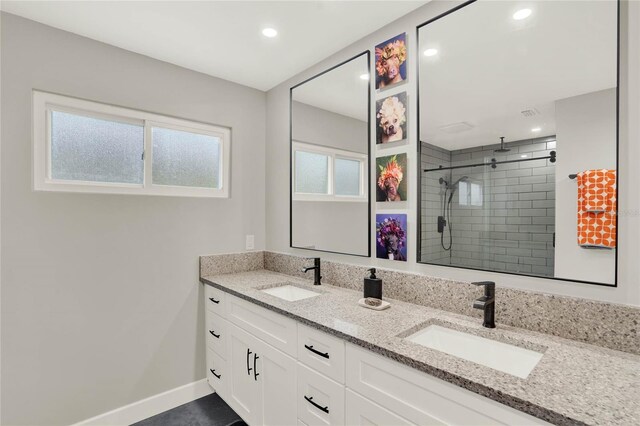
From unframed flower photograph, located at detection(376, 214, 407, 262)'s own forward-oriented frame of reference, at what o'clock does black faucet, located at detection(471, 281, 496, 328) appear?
The black faucet is roughly at 9 o'clock from the unframed flower photograph.

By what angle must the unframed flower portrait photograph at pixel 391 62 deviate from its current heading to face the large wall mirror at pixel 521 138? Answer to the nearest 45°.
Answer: approximately 90° to its left

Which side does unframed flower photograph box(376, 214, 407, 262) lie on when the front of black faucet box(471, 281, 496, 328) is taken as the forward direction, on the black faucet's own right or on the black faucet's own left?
on the black faucet's own right
